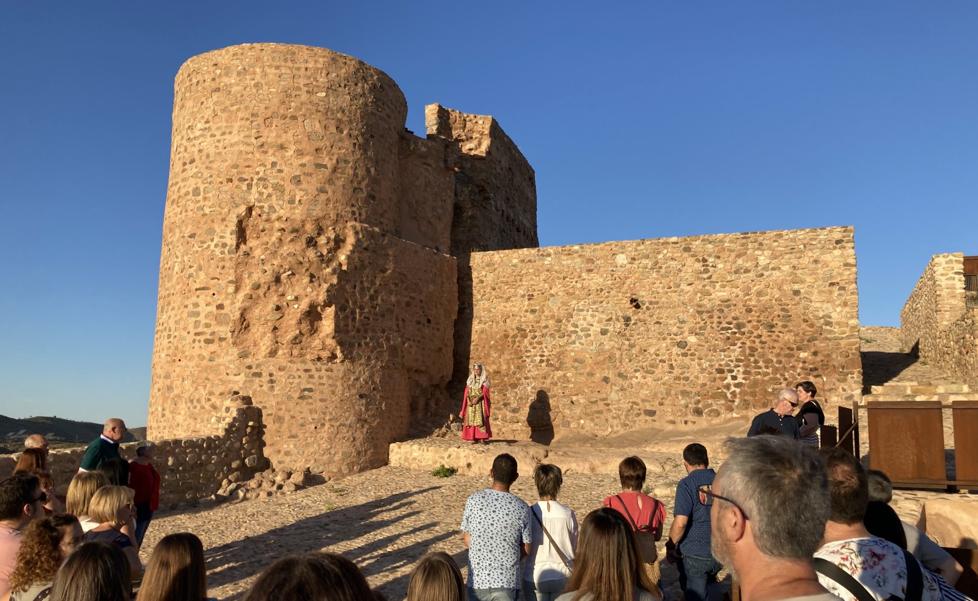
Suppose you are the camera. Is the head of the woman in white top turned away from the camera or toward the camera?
away from the camera

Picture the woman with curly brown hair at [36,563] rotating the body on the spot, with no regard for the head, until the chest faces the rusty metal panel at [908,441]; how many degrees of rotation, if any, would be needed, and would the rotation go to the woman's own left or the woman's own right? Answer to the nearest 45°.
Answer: approximately 45° to the woman's own right

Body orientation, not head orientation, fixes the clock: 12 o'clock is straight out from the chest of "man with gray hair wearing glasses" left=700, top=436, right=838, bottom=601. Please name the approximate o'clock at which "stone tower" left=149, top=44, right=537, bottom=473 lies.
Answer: The stone tower is roughly at 12 o'clock from the man with gray hair wearing glasses.

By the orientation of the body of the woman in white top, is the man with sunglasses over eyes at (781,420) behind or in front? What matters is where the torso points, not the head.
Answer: in front

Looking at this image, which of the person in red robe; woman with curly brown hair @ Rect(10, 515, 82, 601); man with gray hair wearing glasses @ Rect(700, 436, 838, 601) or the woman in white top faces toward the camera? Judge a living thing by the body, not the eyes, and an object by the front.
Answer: the person in red robe

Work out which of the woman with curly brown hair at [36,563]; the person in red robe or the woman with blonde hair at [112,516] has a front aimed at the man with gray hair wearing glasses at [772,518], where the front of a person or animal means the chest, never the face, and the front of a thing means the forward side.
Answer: the person in red robe

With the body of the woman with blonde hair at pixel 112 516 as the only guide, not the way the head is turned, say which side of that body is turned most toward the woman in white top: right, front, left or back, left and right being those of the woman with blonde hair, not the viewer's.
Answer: right

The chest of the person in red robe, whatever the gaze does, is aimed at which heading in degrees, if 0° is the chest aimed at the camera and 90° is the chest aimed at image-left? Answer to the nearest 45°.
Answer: approximately 0°

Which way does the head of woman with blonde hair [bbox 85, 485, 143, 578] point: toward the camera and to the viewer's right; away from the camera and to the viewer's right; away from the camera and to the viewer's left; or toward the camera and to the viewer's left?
away from the camera and to the viewer's right

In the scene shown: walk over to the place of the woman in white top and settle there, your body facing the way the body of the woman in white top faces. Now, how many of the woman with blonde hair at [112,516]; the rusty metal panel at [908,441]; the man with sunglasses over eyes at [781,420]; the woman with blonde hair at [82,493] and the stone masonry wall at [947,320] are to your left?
2

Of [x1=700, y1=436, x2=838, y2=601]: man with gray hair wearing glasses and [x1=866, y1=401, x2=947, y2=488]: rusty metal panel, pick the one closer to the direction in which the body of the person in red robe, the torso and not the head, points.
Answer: the man with gray hair wearing glasses

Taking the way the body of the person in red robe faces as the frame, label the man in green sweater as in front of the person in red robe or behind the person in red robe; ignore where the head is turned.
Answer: in front

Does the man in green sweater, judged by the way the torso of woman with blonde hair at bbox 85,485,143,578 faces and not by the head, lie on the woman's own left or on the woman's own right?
on the woman's own left

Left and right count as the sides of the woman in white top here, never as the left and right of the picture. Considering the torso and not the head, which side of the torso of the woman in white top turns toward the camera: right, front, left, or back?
back

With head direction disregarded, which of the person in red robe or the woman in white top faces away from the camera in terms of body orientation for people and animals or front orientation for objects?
the woman in white top

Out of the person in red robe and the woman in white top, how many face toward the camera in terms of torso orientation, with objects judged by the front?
1

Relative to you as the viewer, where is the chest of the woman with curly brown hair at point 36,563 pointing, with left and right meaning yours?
facing away from the viewer and to the right of the viewer

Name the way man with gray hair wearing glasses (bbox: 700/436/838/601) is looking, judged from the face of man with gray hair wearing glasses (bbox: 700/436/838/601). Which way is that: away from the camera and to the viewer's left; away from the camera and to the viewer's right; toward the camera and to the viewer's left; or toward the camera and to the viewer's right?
away from the camera and to the viewer's left

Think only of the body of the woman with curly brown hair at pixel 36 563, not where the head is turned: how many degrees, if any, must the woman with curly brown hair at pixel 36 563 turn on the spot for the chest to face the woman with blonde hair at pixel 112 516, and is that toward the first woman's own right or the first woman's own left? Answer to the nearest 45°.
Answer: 0° — they already face them
